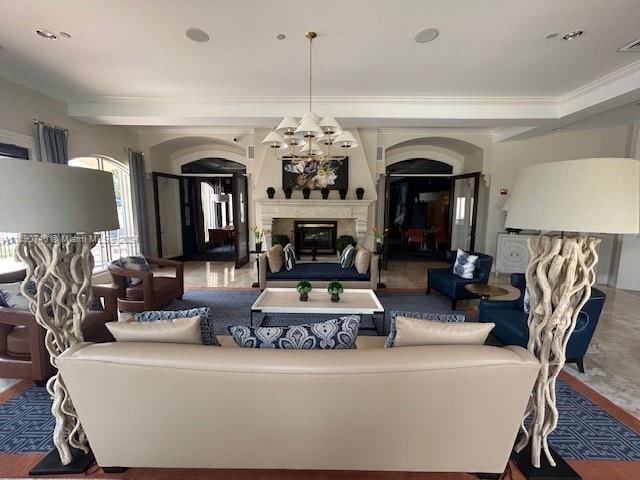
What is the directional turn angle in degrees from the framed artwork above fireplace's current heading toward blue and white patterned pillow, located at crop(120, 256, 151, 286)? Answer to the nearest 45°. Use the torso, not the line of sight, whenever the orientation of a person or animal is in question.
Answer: approximately 45° to its right

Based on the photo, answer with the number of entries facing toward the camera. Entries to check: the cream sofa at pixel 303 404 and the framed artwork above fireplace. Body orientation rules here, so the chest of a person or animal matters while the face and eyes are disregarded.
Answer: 1

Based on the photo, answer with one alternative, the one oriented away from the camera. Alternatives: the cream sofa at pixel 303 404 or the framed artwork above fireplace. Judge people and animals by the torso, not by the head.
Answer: the cream sofa

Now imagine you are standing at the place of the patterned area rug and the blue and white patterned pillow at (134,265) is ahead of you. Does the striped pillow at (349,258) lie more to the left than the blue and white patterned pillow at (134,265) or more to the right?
right

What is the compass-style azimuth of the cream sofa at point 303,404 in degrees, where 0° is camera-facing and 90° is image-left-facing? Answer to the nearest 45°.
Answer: approximately 180°

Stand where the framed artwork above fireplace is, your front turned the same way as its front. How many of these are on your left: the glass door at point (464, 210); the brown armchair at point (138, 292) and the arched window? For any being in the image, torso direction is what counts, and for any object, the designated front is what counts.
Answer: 1

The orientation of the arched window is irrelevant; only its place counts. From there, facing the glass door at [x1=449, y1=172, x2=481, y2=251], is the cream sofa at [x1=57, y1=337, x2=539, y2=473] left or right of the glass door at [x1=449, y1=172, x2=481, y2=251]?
right

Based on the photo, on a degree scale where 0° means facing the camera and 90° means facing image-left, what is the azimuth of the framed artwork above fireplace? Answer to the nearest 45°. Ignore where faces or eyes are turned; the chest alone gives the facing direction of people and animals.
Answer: approximately 0°

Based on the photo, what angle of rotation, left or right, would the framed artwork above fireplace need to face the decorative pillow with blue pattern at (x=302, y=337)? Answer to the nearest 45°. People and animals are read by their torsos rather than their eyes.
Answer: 0° — it already faces it

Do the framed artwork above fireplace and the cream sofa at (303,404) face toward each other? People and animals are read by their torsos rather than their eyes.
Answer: yes

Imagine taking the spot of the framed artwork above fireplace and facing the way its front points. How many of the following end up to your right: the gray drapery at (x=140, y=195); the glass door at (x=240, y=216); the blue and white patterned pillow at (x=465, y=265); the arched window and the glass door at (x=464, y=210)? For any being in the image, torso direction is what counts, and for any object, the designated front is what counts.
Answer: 3

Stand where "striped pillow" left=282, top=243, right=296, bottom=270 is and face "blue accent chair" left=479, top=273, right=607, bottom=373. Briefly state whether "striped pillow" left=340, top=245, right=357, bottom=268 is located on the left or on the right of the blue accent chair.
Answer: left
